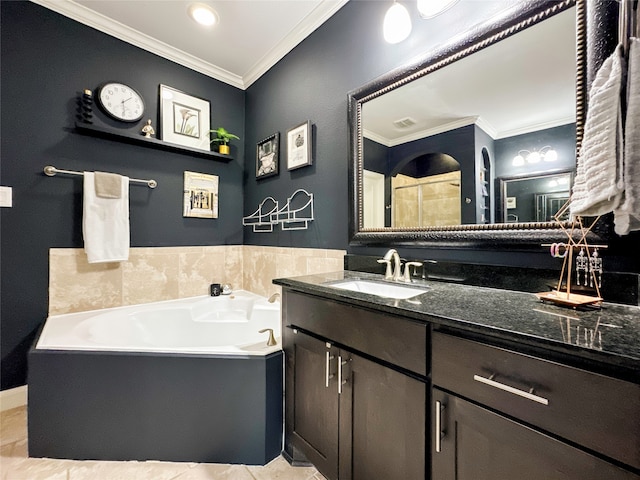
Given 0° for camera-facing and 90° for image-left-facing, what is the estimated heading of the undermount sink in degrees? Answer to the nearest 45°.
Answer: approximately 45°

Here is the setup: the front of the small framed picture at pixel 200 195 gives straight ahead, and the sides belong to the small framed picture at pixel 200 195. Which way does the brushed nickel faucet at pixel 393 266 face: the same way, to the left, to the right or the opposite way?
to the right

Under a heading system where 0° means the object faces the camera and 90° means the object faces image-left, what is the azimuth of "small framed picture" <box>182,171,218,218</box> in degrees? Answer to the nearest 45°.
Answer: approximately 0°

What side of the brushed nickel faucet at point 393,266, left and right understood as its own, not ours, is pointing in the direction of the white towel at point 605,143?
left

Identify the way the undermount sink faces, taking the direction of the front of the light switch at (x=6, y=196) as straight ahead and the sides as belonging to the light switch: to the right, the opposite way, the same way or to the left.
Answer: to the right

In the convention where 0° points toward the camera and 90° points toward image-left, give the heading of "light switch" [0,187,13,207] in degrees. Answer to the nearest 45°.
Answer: approximately 0°

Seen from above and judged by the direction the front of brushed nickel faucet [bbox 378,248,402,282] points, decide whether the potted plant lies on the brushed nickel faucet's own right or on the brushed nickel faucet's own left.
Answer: on the brushed nickel faucet's own right

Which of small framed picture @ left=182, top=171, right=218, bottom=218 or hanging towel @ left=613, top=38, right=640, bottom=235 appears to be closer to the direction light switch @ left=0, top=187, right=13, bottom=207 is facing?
the hanging towel

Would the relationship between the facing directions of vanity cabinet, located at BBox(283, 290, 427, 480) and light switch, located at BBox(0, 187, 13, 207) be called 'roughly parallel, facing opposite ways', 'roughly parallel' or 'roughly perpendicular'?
roughly perpendicular

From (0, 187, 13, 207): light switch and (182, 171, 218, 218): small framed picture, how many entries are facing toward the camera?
2

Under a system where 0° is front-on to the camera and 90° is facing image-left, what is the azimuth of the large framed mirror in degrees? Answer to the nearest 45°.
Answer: approximately 45°

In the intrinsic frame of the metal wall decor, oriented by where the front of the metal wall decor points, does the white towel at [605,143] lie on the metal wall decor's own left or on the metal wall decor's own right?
on the metal wall decor's own left

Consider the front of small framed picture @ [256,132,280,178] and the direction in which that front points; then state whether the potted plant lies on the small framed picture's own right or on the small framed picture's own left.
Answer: on the small framed picture's own right
